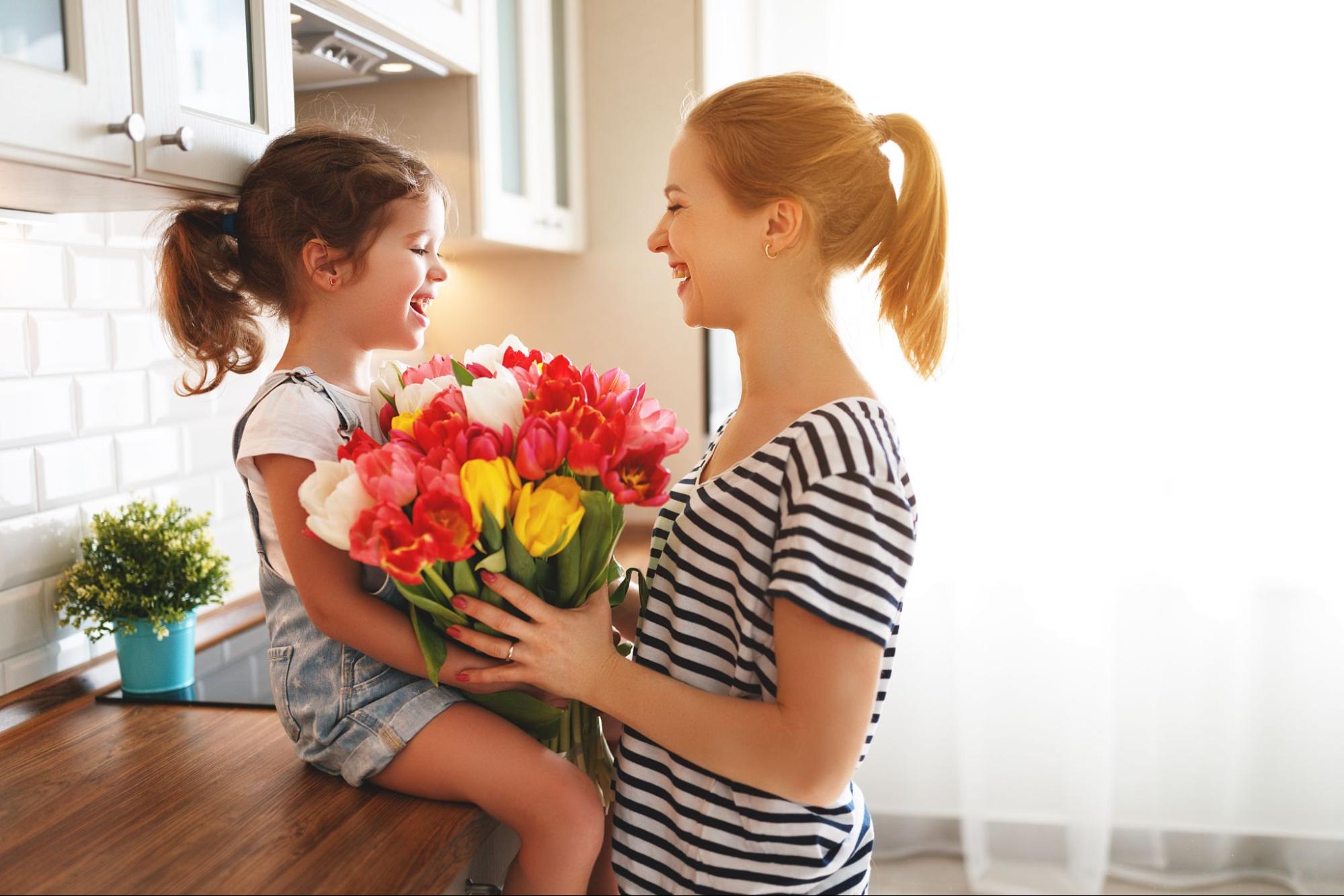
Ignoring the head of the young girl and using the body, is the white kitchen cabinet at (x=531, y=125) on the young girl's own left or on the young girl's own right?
on the young girl's own left

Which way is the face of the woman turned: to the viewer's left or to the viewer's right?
to the viewer's left

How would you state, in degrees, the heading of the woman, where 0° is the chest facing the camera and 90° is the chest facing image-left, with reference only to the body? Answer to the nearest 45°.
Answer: approximately 90°

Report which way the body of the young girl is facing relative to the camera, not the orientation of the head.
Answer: to the viewer's right

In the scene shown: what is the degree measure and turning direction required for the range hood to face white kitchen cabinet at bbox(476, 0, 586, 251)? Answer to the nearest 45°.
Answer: approximately 90° to its left

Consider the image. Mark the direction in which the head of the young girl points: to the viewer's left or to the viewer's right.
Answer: to the viewer's right

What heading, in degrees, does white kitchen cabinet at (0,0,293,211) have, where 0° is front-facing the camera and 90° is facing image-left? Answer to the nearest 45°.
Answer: approximately 315°

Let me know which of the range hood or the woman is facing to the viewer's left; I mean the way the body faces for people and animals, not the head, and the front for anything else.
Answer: the woman

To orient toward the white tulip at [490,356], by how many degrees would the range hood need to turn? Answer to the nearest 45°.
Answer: approximately 45° to its right

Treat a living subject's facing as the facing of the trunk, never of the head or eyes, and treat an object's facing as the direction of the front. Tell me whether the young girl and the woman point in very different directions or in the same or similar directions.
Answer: very different directions

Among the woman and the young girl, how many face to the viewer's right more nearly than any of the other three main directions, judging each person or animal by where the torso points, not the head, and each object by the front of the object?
1
